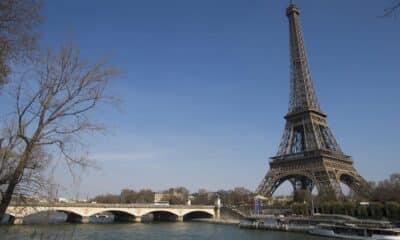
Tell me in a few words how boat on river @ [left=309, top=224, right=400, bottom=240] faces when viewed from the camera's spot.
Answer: facing to the left of the viewer
